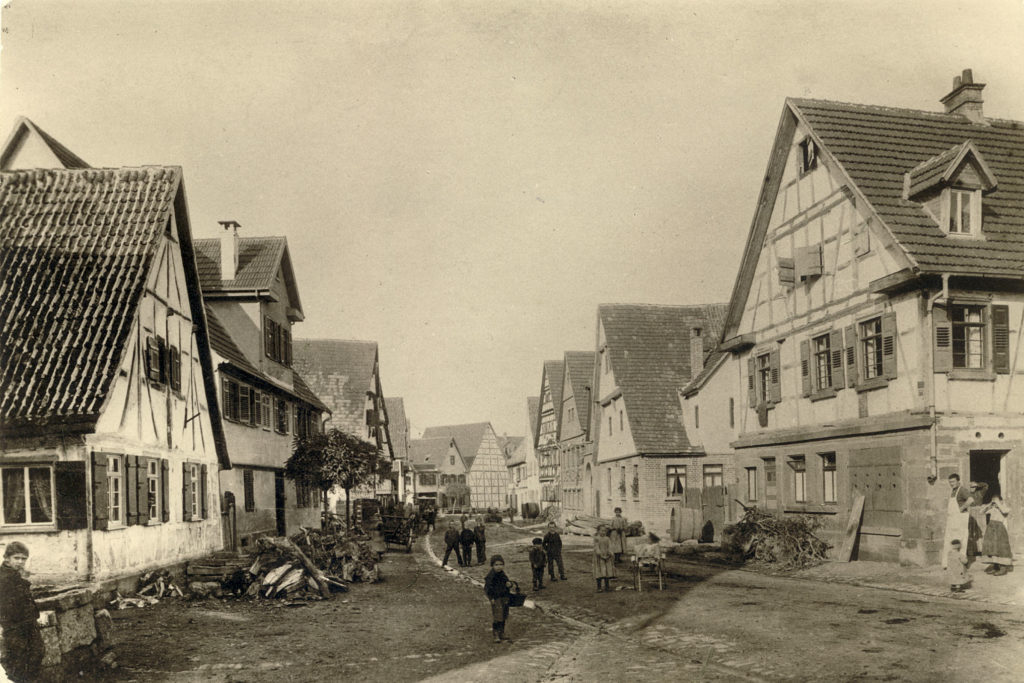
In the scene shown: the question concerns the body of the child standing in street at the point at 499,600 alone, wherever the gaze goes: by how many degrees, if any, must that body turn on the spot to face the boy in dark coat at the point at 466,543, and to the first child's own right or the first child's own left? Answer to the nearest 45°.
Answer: approximately 180°

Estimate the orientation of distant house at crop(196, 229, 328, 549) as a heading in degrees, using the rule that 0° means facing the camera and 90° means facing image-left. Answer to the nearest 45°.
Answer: approximately 315°

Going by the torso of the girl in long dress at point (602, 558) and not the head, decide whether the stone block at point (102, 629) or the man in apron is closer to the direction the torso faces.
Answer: the stone block

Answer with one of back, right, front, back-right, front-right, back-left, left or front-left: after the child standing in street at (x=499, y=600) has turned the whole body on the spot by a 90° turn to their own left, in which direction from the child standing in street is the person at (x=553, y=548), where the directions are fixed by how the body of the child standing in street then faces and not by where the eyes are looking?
left

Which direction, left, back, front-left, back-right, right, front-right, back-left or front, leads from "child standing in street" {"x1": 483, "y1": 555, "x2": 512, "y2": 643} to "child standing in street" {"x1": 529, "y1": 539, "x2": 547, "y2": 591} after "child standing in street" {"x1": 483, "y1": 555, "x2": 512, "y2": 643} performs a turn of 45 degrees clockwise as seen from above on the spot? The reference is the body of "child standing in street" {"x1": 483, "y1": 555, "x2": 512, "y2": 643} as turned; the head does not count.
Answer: back-right

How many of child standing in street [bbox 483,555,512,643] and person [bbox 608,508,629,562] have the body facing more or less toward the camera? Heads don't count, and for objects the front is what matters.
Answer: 2

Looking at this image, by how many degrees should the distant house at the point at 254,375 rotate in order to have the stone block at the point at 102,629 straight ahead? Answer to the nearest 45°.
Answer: approximately 45° to its right

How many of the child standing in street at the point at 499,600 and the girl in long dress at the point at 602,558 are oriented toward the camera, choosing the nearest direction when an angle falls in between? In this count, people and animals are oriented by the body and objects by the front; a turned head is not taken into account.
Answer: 2
